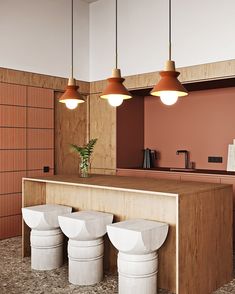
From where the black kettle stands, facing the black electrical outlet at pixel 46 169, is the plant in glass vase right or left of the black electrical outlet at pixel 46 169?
left

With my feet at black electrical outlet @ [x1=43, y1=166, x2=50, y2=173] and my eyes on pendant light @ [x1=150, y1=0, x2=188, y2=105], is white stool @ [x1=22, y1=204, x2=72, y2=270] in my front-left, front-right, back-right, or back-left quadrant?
front-right
